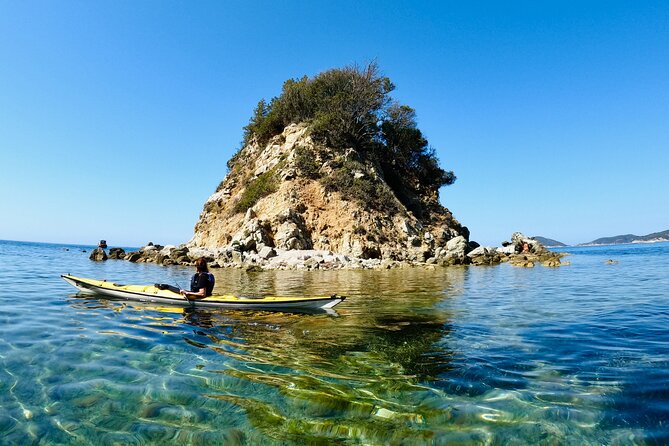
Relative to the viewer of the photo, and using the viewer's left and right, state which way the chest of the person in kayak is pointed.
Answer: facing to the left of the viewer
